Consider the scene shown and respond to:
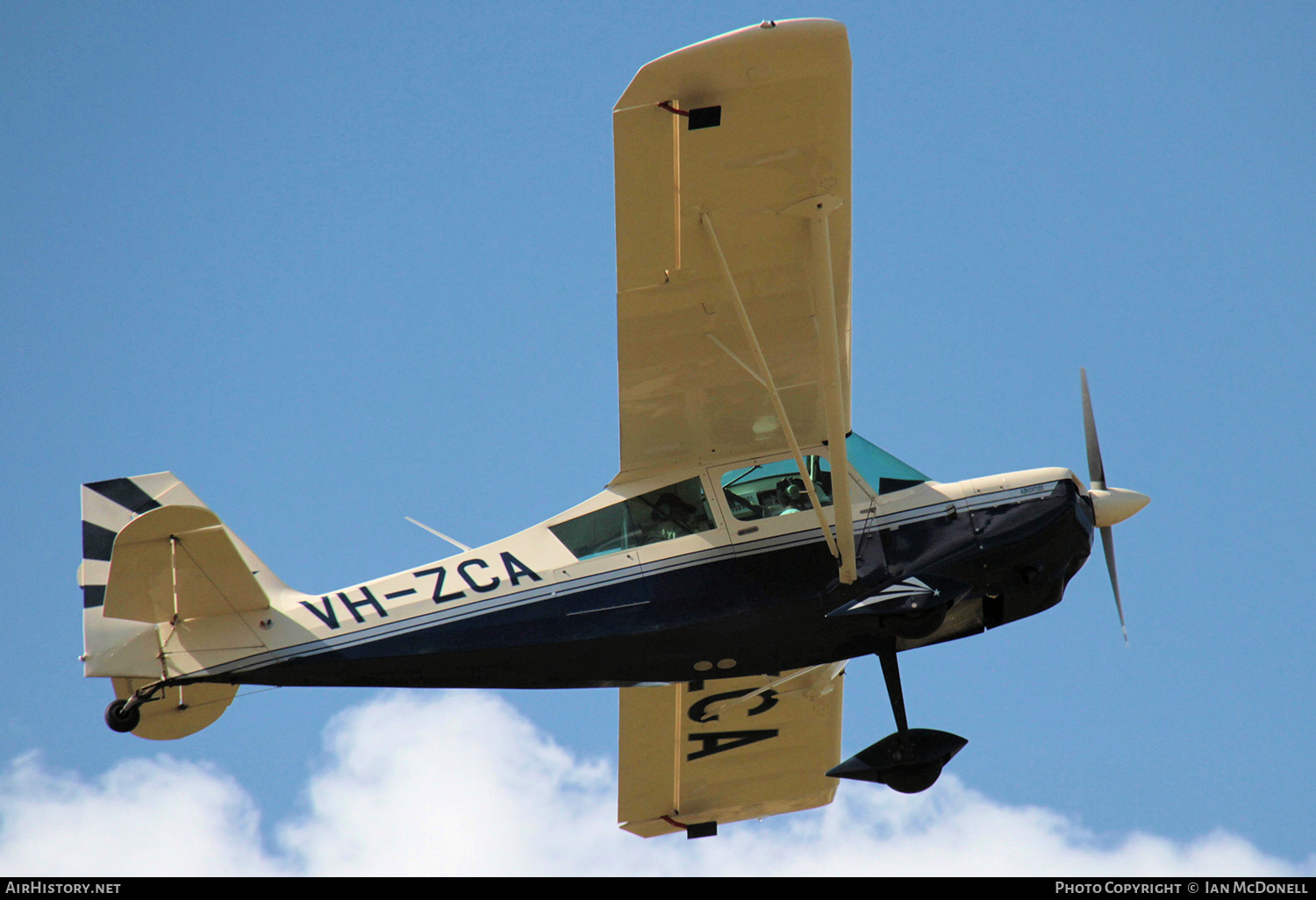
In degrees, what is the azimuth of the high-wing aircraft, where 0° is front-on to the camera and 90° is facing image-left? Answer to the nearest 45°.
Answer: approximately 270°
